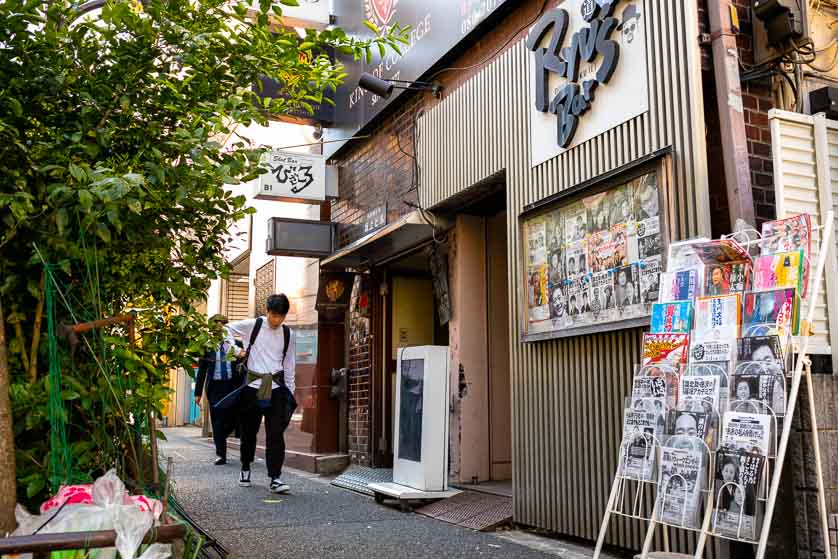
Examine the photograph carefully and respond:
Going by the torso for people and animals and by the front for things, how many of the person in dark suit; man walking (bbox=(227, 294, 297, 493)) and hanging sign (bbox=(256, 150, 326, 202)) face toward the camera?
3

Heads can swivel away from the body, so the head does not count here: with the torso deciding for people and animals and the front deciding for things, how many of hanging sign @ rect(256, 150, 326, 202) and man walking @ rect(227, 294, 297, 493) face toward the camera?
2

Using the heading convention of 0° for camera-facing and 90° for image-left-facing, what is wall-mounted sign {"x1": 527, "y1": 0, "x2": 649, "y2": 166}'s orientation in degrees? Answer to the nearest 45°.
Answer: approximately 45°

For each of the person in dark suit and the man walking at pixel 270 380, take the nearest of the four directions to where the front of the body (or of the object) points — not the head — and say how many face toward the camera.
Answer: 2

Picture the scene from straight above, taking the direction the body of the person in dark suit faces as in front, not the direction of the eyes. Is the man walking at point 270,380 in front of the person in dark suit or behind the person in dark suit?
in front

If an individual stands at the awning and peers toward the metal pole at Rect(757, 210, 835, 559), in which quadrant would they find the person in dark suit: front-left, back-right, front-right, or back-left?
back-right

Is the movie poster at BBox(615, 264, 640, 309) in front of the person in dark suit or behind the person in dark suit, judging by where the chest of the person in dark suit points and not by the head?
in front

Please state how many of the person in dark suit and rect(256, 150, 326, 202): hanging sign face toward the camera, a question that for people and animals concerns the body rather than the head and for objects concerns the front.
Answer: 2

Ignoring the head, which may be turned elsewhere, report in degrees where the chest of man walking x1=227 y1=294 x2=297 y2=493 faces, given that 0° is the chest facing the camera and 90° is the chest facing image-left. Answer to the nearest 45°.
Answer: approximately 0°
